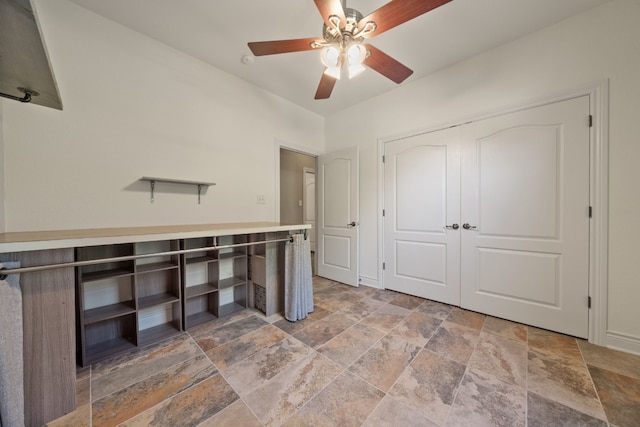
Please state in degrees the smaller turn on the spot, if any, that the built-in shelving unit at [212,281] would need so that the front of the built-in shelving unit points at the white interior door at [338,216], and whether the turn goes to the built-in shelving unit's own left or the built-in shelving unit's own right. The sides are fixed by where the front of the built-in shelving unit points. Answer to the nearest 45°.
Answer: approximately 45° to the built-in shelving unit's own left

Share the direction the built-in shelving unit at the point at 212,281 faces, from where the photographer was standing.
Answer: facing the viewer and to the right of the viewer

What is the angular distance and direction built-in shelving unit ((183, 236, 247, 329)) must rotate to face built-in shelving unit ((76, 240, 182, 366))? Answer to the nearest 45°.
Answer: approximately 135° to its right

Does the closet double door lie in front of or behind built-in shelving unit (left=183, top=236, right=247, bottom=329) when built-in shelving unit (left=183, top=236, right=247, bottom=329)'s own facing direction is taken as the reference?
in front

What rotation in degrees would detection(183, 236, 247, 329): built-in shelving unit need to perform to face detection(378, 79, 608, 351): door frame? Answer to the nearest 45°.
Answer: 0° — it already faces it

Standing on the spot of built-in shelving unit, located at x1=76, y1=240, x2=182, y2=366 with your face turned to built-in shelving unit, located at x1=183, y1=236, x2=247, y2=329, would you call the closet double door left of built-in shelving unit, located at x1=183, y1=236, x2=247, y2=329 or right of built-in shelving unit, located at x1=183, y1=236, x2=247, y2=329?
right

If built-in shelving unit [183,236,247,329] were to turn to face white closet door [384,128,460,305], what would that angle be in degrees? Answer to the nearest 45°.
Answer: approximately 45° to its left

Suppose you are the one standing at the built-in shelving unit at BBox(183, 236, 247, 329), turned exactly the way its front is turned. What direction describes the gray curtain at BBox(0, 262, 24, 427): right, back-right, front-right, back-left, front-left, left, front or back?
right

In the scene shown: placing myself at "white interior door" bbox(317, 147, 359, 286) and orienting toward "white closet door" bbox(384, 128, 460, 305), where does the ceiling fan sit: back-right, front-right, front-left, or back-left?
front-right
